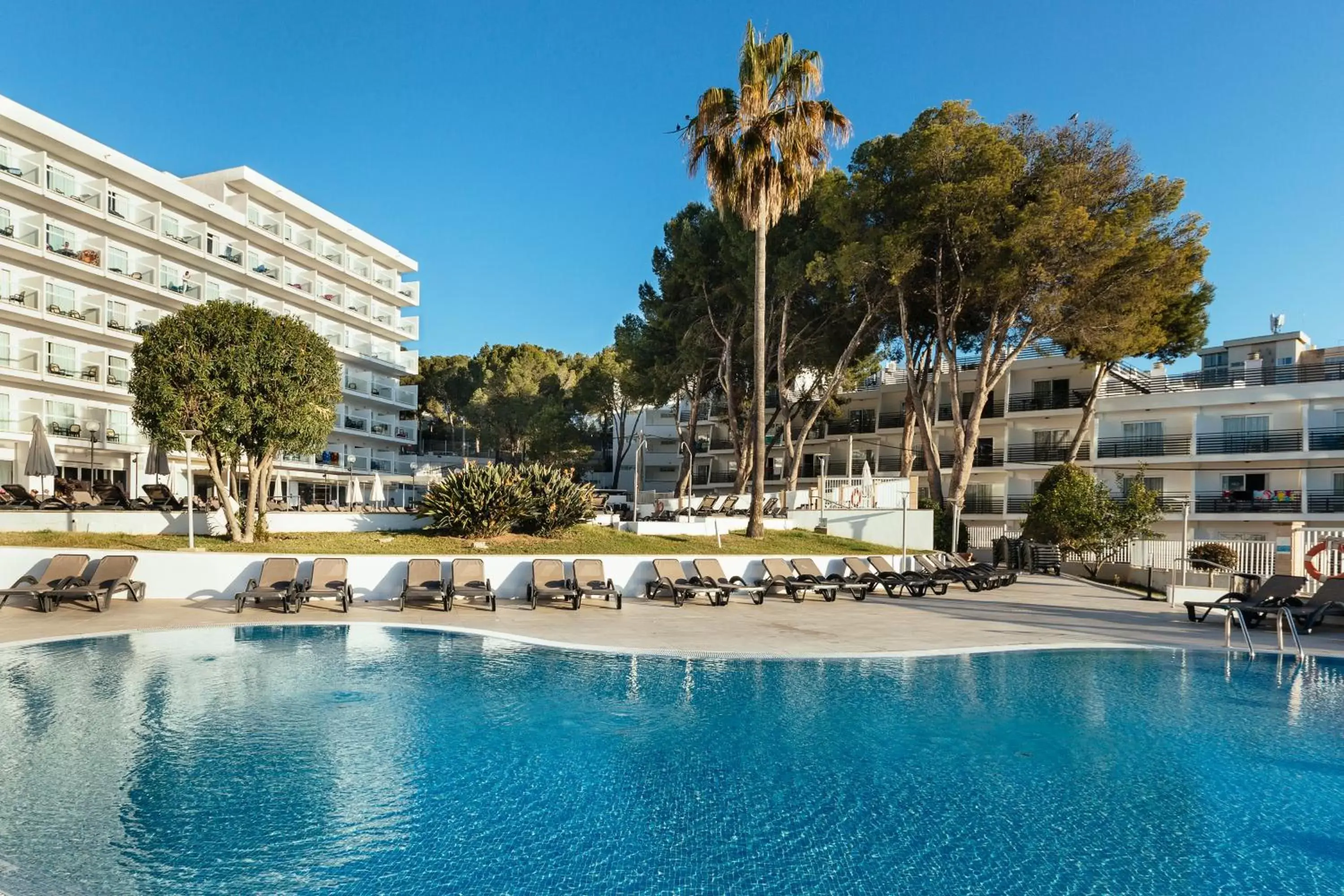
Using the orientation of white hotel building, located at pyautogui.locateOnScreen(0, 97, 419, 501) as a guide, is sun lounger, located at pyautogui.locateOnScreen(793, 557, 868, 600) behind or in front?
in front

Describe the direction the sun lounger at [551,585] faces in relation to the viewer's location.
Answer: facing the viewer

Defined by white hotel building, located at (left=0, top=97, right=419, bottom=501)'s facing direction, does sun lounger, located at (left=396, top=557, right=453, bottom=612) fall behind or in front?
in front

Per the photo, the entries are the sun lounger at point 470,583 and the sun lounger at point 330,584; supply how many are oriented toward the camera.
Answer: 2

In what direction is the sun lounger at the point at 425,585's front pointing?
toward the camera

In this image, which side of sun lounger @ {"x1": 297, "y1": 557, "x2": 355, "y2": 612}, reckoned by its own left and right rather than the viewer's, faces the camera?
front

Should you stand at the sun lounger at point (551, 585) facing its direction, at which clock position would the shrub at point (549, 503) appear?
The shrub is roughly at 6 o'clock from the sun lounger.

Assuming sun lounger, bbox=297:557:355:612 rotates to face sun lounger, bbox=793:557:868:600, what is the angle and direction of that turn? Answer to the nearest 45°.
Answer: approximately 90° to its left

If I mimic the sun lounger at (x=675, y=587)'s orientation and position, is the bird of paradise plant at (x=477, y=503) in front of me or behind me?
behind

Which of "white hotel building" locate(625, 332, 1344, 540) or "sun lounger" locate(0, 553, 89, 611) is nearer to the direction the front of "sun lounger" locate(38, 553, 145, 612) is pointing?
the sun lounger

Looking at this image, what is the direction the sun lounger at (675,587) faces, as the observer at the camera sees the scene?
facing the viewer and to the right of the viewer

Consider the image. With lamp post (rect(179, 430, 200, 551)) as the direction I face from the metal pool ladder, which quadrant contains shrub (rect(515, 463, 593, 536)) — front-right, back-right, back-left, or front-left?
front-right

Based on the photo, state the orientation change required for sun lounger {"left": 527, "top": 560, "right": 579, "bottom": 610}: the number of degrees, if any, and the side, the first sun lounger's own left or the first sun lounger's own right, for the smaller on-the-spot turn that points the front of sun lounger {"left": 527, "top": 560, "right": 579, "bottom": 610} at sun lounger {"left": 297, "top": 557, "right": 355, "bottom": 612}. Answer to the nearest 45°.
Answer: approximately 90° to the first sun lounger's own right

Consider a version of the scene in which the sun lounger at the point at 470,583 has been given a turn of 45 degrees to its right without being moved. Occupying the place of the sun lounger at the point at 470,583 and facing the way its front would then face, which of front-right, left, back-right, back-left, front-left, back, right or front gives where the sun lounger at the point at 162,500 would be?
right

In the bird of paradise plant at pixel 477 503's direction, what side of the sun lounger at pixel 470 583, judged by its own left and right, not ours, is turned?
back

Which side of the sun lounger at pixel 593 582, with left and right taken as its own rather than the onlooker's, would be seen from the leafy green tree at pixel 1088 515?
left
